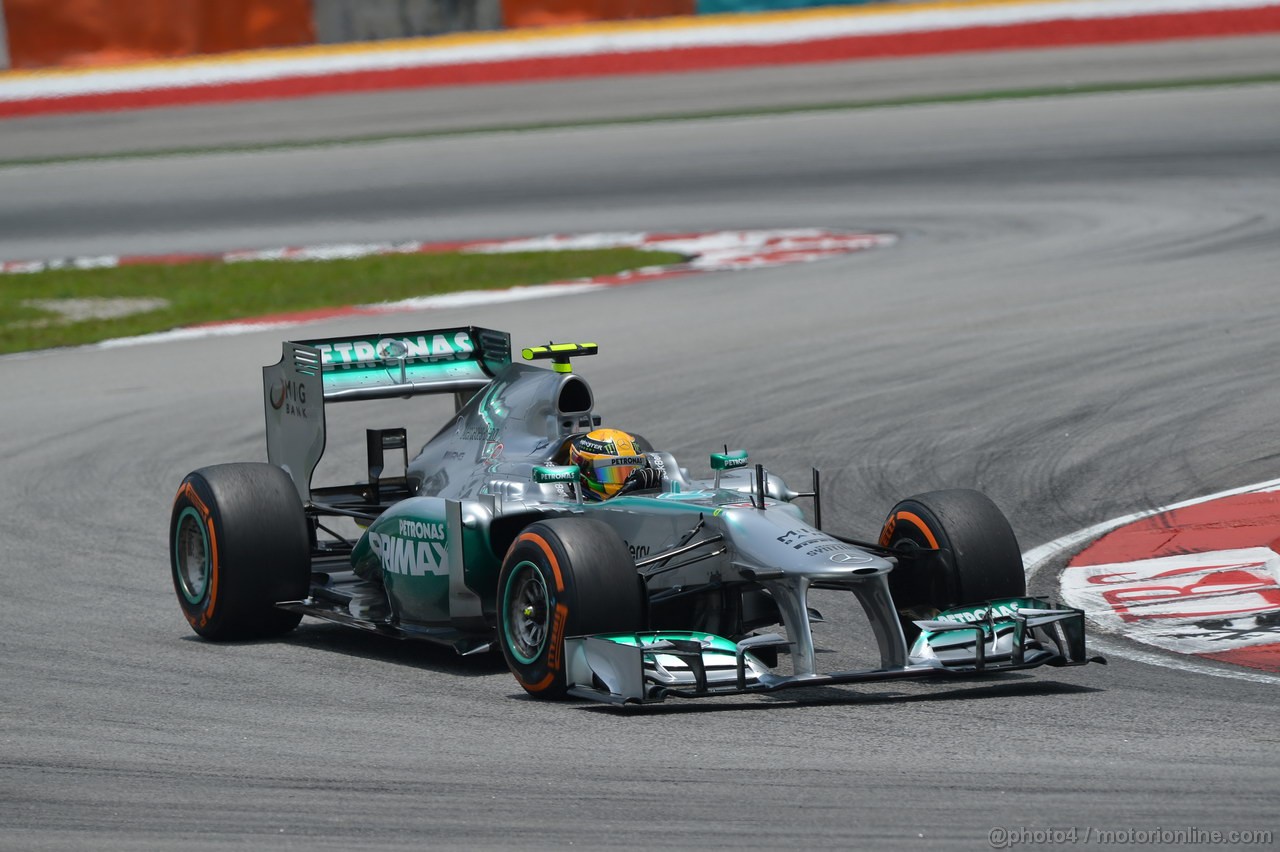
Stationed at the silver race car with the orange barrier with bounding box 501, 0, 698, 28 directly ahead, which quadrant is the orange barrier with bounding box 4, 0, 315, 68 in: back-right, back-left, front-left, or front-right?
front-left

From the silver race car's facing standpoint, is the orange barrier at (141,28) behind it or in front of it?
behind

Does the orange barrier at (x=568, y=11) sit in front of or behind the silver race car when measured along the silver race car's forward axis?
behind

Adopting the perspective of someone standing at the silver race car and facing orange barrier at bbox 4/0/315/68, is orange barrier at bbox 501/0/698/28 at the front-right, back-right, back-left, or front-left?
front-right
